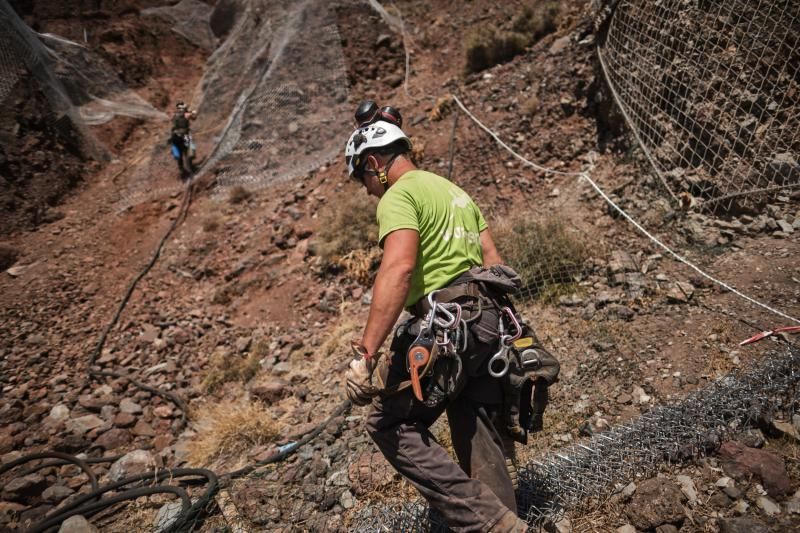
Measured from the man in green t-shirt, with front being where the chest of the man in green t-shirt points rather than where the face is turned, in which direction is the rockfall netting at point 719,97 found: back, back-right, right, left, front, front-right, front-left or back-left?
right

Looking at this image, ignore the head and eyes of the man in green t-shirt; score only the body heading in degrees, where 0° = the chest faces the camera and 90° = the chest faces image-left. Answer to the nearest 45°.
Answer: approximately 135°

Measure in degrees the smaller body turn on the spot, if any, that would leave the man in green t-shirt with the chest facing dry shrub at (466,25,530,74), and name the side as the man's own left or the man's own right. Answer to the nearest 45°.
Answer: approximately 45° to the man's own right

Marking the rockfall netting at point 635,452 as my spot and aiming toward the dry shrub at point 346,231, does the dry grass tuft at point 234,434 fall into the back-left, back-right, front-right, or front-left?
front-left

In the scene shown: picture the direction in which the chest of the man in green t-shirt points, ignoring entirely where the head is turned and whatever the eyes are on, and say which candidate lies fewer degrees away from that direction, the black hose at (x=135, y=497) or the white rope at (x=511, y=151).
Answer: the black hose

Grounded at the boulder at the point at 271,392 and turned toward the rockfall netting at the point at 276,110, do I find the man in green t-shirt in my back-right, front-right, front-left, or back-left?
back-right

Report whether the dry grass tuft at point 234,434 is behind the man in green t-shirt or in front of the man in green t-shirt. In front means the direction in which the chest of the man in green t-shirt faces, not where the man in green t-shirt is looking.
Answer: in front

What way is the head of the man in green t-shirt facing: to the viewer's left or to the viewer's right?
to the viewer's left

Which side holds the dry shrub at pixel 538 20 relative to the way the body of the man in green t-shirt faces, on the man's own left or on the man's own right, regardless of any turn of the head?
on the man's own right

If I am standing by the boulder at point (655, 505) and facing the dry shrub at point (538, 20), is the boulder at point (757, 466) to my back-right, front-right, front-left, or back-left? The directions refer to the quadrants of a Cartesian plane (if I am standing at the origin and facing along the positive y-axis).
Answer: front-right

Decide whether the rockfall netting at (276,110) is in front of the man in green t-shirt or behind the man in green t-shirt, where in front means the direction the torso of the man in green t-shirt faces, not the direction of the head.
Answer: in front
